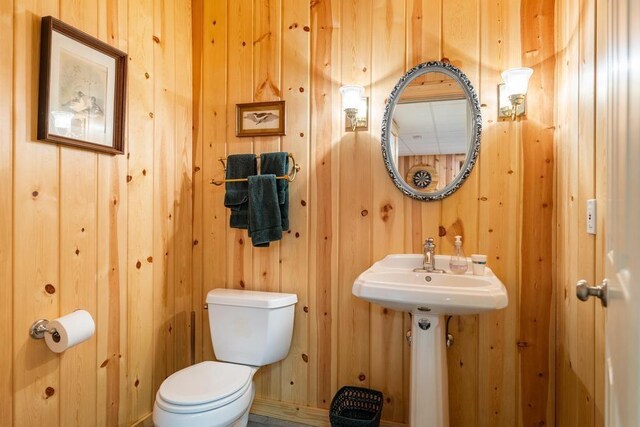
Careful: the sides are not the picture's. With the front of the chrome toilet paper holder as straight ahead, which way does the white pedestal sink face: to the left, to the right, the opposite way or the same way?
to the right

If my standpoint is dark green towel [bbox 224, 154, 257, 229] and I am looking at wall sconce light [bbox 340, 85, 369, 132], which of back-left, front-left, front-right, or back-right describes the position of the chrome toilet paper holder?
back-right

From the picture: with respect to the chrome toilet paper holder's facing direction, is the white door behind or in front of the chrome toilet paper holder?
in front

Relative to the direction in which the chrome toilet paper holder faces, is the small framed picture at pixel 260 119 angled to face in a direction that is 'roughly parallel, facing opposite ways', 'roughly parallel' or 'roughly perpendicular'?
roughly perpendicular

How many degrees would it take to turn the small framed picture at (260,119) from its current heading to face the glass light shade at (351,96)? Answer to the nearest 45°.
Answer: approximately 45° to its left

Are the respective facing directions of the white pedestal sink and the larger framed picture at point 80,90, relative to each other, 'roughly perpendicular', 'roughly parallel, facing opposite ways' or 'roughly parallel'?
roughly perpendicular

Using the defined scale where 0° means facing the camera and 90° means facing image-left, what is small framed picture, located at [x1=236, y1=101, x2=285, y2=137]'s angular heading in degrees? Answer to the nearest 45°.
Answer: approximately 0°

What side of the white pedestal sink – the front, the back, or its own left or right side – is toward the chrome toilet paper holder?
right

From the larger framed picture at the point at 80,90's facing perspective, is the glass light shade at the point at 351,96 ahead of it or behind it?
ahead

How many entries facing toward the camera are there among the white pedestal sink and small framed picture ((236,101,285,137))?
2

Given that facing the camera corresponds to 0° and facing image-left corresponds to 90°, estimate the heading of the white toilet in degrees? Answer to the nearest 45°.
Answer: approximately 45°
